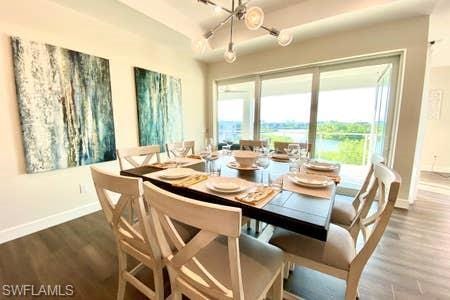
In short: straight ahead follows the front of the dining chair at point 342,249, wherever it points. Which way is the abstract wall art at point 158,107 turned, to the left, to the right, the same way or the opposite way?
the opposite way

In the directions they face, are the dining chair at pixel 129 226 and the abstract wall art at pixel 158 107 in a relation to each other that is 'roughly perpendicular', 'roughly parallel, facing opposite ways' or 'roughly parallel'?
roughly perpendicular

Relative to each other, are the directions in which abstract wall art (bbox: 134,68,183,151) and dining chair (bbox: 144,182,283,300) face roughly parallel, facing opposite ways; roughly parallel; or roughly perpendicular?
roughly perpendicular

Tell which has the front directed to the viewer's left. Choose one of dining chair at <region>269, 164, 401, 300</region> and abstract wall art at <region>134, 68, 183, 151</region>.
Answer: the dining chair

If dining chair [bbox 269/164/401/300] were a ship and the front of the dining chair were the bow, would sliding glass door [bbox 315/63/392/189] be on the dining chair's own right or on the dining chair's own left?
on the dining chair's own right

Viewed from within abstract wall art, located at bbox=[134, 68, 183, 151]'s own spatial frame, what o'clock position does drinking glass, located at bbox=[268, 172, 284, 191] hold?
The drinking glass is roughly at 1 o'clock from the abstract wall art.

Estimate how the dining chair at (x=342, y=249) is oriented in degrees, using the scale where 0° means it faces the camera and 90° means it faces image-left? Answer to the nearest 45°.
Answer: approximately 90°

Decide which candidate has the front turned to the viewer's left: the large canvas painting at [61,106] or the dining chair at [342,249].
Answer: the dining chair

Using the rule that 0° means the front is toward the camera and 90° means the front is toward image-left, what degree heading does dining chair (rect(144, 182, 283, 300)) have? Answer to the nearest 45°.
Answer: approximately 225°

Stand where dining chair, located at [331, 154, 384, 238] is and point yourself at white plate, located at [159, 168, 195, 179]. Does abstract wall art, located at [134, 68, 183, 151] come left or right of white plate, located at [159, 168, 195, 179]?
right

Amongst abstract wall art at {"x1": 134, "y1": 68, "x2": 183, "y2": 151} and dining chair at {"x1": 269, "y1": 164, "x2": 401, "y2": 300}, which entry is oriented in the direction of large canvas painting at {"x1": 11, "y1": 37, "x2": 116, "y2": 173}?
the dining chair
